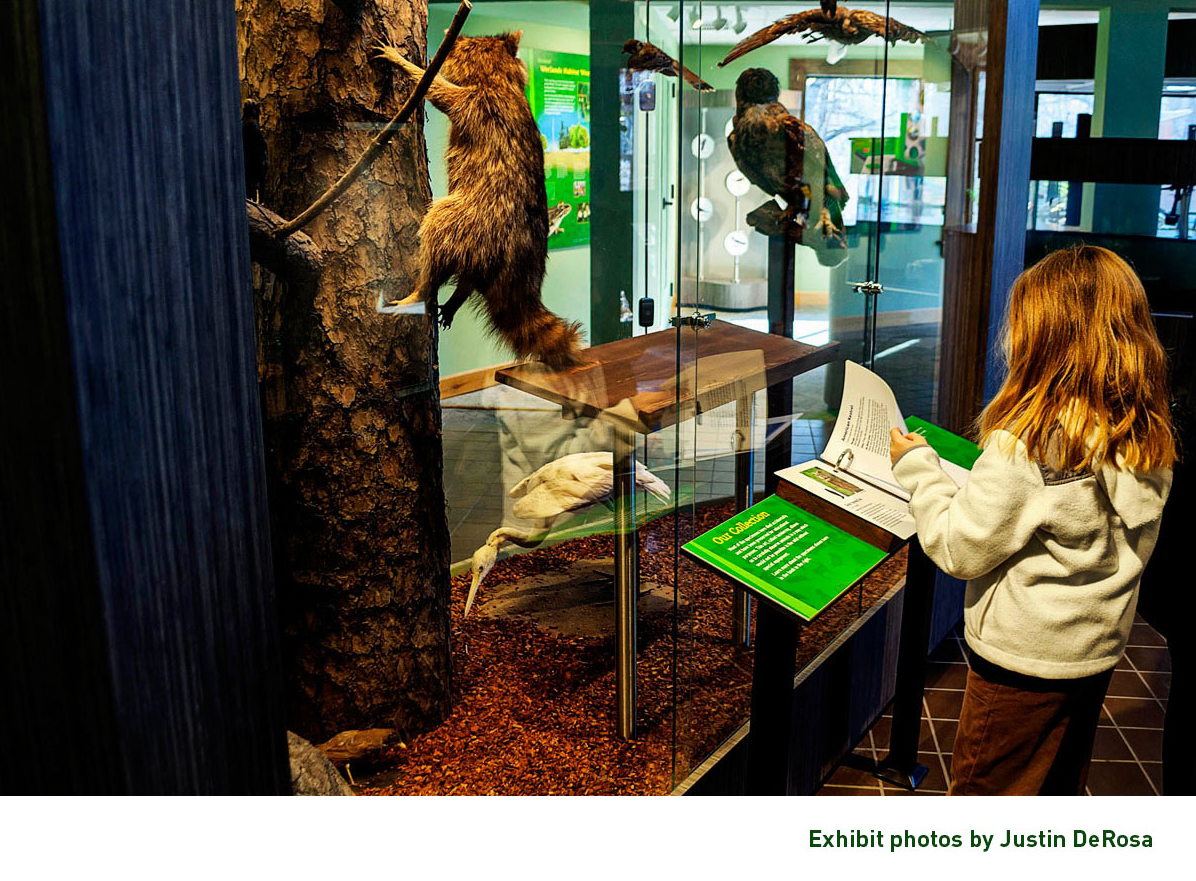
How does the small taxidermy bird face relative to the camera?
to the viewer's left

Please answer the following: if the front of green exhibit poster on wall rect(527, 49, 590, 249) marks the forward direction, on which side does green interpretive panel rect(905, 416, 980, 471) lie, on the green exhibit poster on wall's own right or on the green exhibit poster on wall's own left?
on the green exhibit poster on wall's own left

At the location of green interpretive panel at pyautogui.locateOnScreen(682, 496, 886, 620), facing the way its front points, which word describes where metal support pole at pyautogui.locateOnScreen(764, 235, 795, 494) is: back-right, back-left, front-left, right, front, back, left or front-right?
back-left

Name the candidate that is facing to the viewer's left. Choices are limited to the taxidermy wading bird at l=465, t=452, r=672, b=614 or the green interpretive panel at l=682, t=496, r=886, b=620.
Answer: the taxidermy wading bird

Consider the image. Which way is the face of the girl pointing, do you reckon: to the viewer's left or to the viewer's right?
to the viewer's left

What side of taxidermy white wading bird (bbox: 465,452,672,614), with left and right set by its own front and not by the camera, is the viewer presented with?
left
